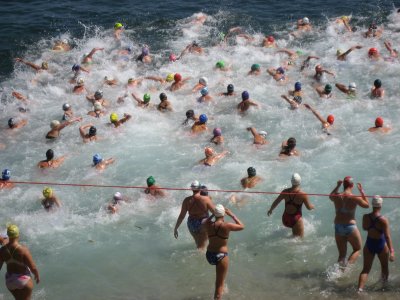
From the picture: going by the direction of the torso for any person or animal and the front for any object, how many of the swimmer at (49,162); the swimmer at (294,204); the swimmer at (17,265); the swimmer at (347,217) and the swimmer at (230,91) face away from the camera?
5

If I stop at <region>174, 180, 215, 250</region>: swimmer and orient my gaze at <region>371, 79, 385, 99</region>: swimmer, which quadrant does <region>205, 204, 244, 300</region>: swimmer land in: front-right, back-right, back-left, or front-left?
back-right

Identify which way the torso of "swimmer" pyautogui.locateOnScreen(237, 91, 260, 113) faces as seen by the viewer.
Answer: away from the camera

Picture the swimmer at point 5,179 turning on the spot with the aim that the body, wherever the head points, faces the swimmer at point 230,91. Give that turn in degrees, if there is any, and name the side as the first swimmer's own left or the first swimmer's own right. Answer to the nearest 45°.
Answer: approximately 90° to the first swimmer's own right

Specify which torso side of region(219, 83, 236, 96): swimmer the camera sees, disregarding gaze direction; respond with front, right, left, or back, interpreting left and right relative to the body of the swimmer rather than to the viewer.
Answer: back

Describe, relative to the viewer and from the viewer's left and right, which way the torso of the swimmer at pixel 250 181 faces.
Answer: facing away from the viewer

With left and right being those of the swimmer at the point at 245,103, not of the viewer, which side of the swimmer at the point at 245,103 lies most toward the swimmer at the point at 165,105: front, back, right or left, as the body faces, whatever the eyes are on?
left

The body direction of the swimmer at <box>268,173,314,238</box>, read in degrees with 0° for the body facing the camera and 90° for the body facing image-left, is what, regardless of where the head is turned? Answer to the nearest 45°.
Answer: approximately 180°

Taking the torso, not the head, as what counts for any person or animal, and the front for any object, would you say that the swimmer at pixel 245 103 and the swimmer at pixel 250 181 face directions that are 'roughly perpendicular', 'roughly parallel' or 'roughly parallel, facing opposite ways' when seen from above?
roughly parallel

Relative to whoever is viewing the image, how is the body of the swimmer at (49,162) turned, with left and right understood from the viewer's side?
facing away from the viewer

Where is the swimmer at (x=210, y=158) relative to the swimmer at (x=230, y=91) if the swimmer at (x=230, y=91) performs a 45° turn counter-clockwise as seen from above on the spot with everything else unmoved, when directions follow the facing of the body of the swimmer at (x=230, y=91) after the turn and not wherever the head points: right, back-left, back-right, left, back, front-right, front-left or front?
back-left

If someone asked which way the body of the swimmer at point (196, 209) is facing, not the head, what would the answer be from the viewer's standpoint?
away from the camera

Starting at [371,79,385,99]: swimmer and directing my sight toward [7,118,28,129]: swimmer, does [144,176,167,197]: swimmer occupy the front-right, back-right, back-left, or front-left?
front-left

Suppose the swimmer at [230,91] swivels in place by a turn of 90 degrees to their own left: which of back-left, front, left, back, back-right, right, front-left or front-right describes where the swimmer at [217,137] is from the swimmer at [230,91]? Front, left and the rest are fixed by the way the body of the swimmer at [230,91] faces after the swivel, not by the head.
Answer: left

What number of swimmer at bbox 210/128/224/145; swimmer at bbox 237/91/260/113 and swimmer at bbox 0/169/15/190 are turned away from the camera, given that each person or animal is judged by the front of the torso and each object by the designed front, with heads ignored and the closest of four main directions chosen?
3

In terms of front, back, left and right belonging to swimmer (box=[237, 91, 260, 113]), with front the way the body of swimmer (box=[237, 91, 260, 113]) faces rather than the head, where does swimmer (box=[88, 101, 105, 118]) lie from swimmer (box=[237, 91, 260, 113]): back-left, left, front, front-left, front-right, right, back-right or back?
left

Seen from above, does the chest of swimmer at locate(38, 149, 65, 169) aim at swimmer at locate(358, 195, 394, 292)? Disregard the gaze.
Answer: no

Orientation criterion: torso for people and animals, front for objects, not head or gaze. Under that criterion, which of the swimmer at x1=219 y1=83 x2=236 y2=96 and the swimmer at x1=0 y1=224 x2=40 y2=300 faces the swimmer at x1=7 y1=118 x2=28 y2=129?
the swimmer at x1=0 y1=224 x2=40 y2=300

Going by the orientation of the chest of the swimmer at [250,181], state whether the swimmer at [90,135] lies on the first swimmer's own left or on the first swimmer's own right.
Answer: on the first swimmer's own left

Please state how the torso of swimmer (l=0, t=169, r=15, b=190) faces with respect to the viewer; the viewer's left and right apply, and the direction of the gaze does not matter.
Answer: facing away from the viewer

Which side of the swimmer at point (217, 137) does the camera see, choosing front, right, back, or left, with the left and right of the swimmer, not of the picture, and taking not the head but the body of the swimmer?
back

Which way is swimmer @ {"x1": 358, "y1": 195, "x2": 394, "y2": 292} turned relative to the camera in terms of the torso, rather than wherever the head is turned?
away from the camera
